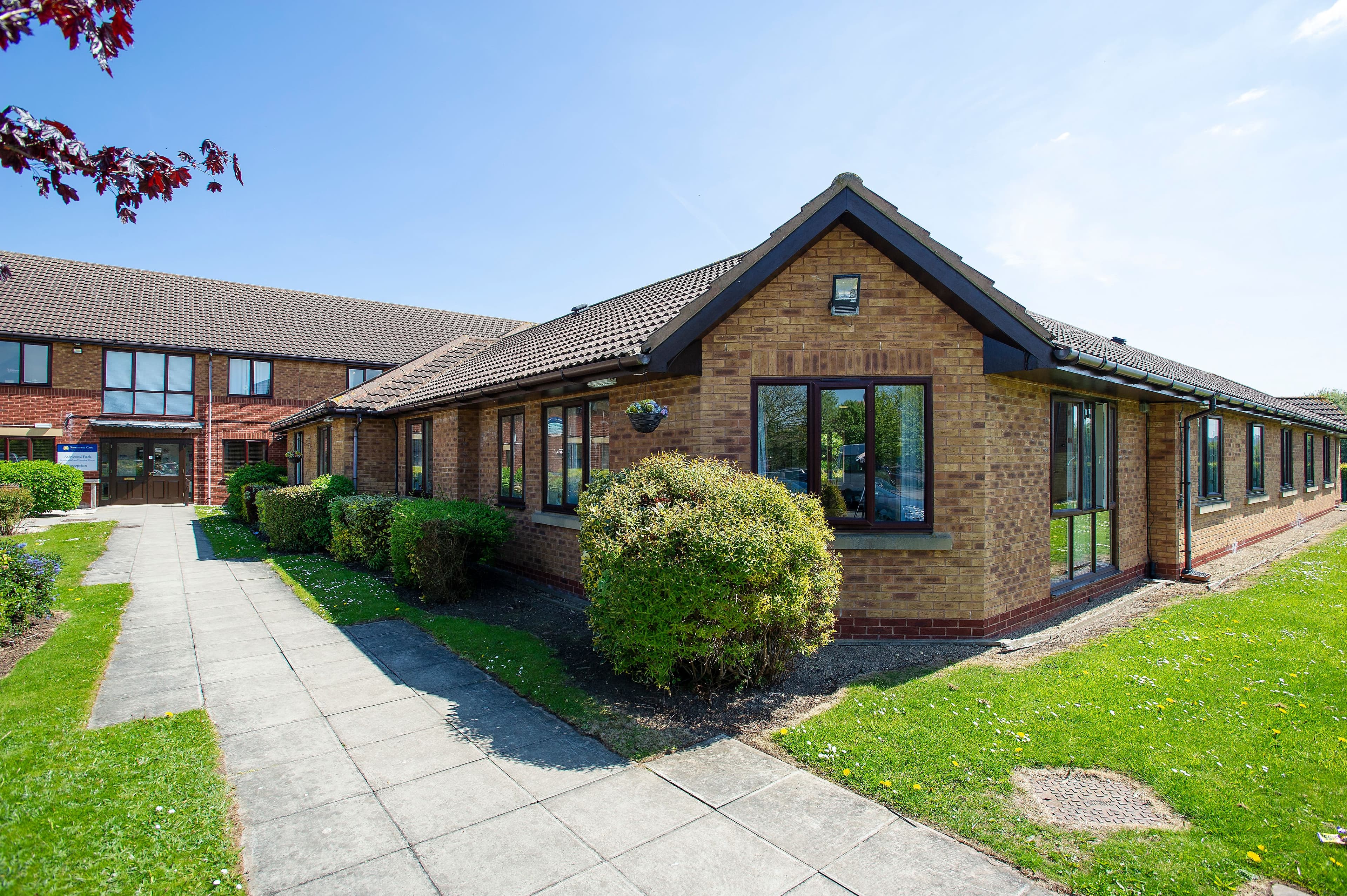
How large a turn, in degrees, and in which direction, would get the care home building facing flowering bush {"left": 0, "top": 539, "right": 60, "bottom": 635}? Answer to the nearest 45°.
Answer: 0° — it already faces it

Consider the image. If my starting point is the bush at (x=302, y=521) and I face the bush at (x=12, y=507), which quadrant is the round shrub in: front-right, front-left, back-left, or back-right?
back-left

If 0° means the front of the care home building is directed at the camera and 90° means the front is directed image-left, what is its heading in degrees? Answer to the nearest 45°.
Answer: approximately 0°

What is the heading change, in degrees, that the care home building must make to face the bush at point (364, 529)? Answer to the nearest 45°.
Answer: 0° — it already faces it

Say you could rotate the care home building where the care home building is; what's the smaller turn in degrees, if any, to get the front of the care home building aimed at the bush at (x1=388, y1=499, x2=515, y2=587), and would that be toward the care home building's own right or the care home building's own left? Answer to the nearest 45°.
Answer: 0° — it already faces it

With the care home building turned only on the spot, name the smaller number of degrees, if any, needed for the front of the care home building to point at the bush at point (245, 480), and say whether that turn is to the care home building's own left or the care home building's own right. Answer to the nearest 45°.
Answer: approximately 45° to the care home building's own left
